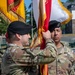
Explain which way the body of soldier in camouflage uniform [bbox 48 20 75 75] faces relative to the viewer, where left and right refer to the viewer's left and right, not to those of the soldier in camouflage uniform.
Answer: facing the viewer and to the left of the viewer

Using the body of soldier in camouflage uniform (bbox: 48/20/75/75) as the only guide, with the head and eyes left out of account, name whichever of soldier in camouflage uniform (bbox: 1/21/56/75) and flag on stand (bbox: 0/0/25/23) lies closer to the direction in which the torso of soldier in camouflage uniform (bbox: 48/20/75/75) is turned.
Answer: the soldier in camouflage uniform

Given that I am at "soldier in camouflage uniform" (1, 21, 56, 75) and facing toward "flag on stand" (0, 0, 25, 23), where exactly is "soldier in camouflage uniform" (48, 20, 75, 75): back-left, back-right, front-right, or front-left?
front-right

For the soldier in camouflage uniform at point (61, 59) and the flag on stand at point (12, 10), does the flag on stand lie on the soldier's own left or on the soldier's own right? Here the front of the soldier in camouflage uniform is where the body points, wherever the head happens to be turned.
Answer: on the soldier's own right
